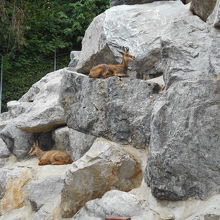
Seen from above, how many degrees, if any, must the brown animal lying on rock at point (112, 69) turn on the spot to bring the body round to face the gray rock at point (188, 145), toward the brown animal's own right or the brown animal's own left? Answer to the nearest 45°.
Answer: approximately 45° to the brown animal's own right

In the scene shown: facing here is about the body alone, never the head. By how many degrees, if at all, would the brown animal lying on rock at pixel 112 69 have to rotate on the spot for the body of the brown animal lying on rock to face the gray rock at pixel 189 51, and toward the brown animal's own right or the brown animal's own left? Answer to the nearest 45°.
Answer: approximately 45° to the brown animal's own right

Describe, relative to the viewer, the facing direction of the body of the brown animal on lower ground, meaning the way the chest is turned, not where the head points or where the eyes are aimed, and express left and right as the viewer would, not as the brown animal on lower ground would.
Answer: facing to the left of the viewer

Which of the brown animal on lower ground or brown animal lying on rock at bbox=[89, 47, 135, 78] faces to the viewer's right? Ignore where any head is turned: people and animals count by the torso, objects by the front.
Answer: the brown animal lying on rock

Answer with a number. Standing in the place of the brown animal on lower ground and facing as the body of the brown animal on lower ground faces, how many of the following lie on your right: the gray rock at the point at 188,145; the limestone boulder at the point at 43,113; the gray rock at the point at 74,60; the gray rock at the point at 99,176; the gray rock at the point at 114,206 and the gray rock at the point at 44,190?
2

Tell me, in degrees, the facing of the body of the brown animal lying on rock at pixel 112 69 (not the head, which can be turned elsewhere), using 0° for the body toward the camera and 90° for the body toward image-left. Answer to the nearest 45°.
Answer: approximately 270°

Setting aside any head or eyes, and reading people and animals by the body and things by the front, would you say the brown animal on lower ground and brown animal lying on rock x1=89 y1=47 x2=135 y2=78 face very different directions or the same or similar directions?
very different directions

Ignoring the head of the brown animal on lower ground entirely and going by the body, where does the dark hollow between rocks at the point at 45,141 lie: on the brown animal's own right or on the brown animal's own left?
on the brown animal's own right

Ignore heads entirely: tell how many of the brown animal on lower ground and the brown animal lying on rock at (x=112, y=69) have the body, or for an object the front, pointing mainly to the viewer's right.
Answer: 1

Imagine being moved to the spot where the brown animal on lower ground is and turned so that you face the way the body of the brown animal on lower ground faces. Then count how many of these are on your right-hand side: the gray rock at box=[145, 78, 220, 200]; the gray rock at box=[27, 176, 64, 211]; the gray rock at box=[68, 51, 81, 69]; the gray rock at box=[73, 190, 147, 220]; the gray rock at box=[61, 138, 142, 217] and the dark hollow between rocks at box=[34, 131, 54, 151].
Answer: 2

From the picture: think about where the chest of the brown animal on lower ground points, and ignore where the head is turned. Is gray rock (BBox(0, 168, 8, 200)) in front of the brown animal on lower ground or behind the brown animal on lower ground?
in front
